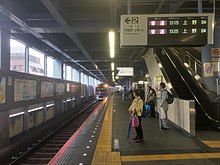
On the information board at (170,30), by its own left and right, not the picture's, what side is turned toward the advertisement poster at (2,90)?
right

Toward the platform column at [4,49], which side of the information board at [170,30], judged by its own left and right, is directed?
right

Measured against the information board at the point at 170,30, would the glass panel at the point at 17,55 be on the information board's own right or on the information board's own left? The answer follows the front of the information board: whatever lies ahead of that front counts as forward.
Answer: on the information board's own right

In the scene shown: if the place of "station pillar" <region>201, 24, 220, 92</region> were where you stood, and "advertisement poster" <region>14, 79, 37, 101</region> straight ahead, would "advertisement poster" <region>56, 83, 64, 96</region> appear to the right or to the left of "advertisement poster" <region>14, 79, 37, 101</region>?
right

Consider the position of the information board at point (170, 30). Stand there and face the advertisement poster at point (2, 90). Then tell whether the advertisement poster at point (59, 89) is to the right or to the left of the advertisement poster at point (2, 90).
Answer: right

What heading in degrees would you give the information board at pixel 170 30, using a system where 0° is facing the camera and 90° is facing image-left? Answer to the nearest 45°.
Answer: approximately 0°

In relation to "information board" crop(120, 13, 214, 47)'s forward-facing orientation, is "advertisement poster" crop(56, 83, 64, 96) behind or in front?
behind

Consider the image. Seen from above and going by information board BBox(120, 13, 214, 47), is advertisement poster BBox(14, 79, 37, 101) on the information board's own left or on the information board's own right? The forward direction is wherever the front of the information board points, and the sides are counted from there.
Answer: on the information board's own right
